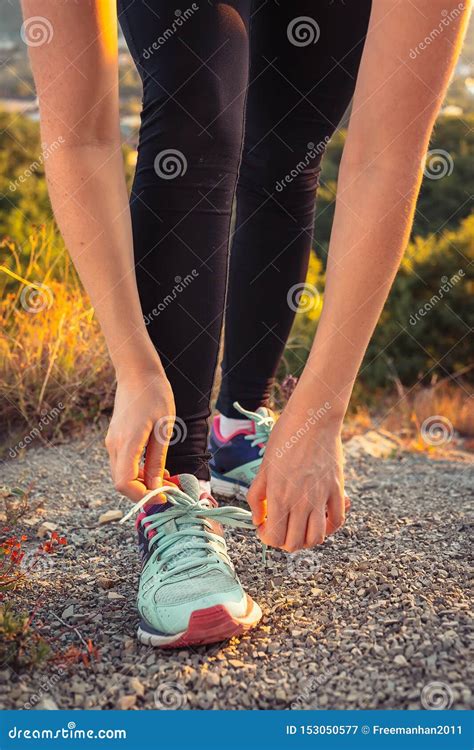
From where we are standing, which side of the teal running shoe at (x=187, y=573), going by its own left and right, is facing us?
front

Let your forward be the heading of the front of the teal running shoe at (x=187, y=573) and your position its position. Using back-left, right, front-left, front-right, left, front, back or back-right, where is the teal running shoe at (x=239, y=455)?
back
